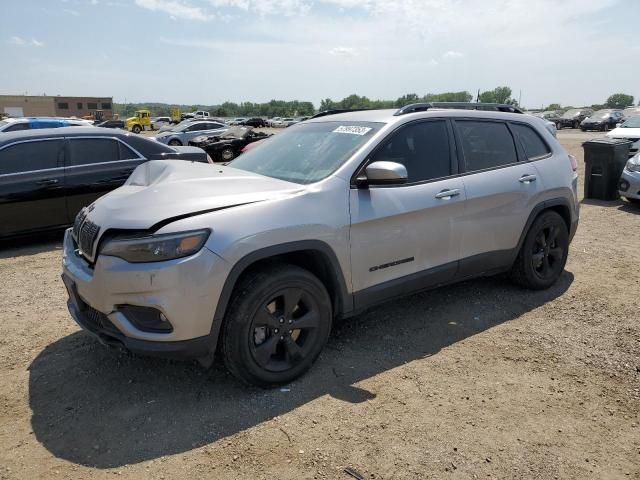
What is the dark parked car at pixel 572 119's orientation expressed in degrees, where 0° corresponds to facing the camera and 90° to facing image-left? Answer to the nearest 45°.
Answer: approximately 45°

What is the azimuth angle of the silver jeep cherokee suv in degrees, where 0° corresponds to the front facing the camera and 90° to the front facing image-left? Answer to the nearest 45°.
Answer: approximately 45°

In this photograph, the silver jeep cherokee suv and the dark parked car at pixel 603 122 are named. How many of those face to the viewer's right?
0

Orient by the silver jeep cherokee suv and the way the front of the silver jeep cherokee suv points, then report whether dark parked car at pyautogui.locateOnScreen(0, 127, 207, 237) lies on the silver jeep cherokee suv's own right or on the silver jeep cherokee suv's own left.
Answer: on the silver jeep cherokee suv's own right

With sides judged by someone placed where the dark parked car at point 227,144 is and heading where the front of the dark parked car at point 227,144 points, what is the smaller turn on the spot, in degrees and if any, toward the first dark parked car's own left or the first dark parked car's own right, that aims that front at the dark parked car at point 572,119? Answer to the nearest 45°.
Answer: approximately 180°

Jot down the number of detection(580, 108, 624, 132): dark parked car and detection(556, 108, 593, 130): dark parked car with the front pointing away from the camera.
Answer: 0

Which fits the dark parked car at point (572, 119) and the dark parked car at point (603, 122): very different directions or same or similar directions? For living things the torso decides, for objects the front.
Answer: same or similar directions

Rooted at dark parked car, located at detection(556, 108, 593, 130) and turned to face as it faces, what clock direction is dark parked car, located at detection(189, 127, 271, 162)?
dark parked car, located at detection(189, 127, 271, 162) is roughly at 11 o'clock from dark parked car, located at detection(556, 108, 593, 130).

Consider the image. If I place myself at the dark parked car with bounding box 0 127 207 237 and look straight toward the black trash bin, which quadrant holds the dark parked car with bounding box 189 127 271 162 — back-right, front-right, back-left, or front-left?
front-left

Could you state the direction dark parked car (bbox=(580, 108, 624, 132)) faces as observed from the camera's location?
facing the viewer and to the left of the viewer

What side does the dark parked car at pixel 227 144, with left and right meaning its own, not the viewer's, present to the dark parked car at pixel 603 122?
back
